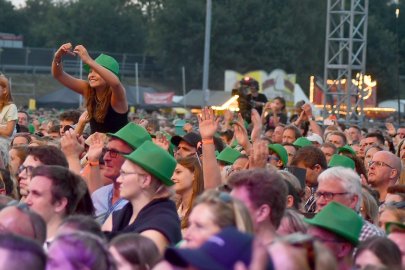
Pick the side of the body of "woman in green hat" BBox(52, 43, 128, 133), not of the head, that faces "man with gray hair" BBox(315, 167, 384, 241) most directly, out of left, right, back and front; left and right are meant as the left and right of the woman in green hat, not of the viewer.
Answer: left

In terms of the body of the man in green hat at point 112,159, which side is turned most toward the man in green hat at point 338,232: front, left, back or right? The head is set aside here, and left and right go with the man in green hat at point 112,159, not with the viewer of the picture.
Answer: left

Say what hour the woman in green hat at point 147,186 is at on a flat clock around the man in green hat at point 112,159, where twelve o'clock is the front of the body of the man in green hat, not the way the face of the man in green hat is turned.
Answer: The woman in green hat is roughly at 10 o'clock from the man in green hat.

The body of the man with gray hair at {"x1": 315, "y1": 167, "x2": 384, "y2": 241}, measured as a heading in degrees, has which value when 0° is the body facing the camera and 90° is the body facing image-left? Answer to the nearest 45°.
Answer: approximately 45°
